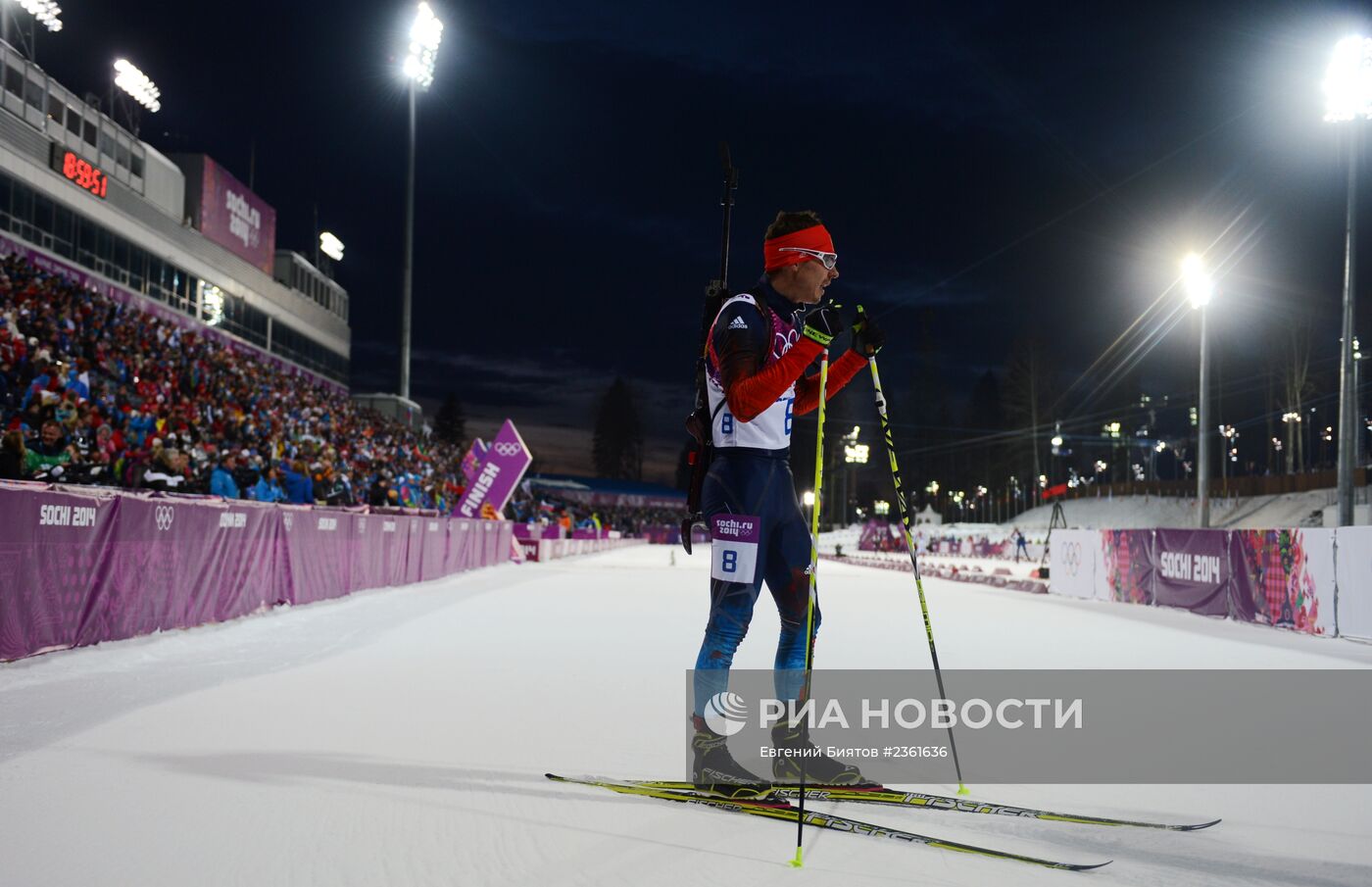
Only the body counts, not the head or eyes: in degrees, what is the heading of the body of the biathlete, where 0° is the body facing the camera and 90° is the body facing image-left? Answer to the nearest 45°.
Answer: approximately 270°

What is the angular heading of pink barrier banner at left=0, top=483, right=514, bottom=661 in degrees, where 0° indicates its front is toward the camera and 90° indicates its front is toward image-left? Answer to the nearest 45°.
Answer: approximately 315°

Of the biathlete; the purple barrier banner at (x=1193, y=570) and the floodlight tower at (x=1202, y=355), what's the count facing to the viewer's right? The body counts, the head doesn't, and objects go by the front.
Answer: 1

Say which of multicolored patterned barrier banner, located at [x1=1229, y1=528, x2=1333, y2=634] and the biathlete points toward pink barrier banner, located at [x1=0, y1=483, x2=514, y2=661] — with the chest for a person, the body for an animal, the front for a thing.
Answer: multicolored patterned barrier banner, located at [x1=1229, y1=528, x2=1333, y2=634]

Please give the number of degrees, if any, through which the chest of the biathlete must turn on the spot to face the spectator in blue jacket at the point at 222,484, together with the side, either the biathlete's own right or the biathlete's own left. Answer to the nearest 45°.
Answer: approximately 135° to the biathlete's own left

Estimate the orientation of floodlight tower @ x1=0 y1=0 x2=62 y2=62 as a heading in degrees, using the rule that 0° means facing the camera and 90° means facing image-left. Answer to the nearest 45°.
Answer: approximately 315°

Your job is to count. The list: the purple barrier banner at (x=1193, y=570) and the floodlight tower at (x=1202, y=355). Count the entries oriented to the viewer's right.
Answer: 0

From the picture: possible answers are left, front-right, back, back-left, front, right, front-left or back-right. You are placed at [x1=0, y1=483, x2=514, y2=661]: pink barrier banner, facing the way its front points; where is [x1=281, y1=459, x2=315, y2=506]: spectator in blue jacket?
back-left

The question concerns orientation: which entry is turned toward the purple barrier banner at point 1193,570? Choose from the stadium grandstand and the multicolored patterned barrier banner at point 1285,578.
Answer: the stadium grandstand

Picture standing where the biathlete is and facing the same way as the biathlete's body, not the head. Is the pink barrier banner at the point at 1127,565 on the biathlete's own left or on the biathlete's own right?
on the biathlete's own left

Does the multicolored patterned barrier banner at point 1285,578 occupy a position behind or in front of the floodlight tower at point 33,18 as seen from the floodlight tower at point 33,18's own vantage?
in front
